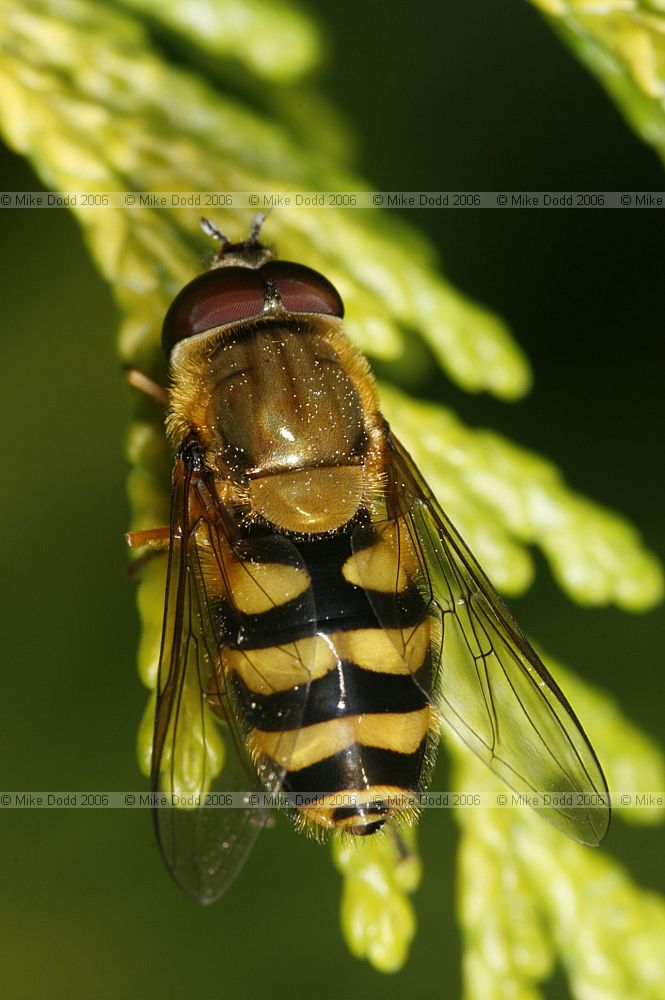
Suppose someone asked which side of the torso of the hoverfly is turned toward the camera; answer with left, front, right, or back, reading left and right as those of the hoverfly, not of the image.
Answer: back
